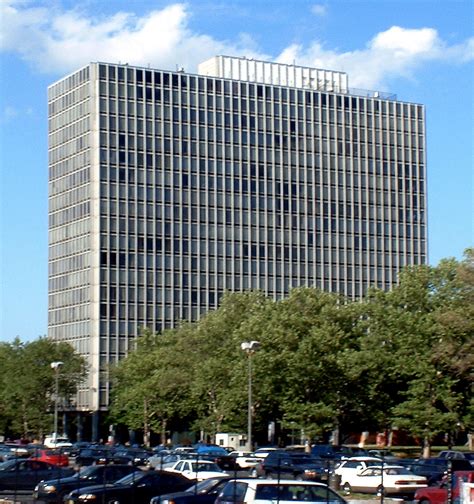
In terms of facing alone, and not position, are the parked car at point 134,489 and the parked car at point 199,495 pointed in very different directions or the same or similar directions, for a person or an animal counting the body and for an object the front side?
same or similar directions

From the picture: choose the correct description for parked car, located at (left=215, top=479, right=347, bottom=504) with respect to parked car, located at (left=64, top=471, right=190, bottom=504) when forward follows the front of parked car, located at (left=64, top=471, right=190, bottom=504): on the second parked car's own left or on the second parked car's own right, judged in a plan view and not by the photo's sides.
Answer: on the second parked car's own left

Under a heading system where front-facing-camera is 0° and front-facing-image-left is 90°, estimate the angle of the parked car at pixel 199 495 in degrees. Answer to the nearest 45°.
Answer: approximately 45°

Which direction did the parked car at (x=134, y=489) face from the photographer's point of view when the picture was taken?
facing the viewer and to the left of the viewer

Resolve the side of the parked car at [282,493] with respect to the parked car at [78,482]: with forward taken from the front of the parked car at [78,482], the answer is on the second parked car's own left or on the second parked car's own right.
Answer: on the second parked car's own left

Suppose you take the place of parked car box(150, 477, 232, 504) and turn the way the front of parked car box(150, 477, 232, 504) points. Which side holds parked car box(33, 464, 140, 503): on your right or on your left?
on your right

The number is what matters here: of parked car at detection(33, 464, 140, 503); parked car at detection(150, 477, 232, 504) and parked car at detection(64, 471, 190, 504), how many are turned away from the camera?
0
